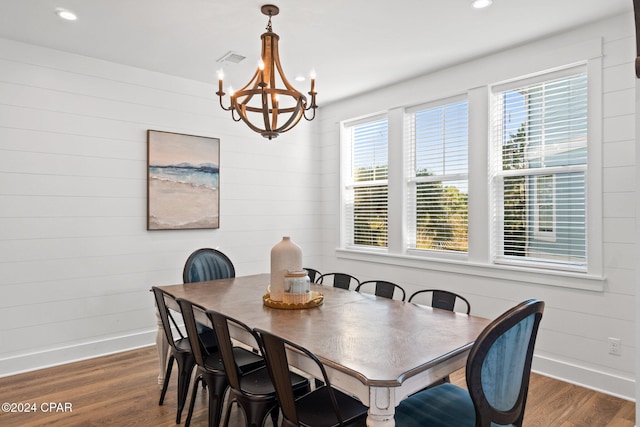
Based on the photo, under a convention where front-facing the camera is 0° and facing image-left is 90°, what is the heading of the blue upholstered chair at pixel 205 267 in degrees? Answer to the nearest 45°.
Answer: approximately 315°

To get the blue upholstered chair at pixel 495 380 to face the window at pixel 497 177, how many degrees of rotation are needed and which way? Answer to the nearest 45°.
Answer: approximately 45° to its right

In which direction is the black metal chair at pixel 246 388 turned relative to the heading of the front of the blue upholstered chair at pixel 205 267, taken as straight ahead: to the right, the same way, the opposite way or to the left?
to the left

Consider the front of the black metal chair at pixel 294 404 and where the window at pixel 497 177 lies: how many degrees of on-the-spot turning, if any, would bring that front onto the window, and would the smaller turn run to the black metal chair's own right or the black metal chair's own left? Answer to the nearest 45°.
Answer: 0° — it already faces it

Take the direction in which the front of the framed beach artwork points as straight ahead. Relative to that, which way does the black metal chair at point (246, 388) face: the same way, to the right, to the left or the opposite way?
to the left

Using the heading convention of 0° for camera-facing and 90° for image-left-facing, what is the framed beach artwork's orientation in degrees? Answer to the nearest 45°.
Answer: approximately 315°

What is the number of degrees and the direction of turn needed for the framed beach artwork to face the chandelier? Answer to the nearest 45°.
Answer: approximately 45° to its right

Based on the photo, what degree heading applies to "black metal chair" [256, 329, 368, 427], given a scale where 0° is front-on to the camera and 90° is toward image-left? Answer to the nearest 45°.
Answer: approximately 225°

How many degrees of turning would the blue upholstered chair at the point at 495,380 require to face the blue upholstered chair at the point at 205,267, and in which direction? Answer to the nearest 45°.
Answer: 0° — it already faces it

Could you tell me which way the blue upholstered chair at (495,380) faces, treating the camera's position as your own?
facing away from the viewer and to the left of the viewer

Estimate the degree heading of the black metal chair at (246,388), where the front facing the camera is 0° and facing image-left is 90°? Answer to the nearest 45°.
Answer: approximately 225°

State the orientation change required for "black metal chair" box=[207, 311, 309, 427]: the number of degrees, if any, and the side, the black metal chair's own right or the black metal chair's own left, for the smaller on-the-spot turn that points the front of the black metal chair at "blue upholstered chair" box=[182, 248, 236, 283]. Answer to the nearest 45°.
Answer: approximately 45° to the black metal chair's own left

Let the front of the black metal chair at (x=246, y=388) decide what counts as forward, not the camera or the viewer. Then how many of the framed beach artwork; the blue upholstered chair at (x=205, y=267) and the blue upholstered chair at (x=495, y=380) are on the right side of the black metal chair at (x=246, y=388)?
1

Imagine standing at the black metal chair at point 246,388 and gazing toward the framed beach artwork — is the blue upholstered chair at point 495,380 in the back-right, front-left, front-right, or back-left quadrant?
back-right

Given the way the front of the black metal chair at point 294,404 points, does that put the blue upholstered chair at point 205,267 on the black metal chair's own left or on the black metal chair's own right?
on the black metal chair's own left
